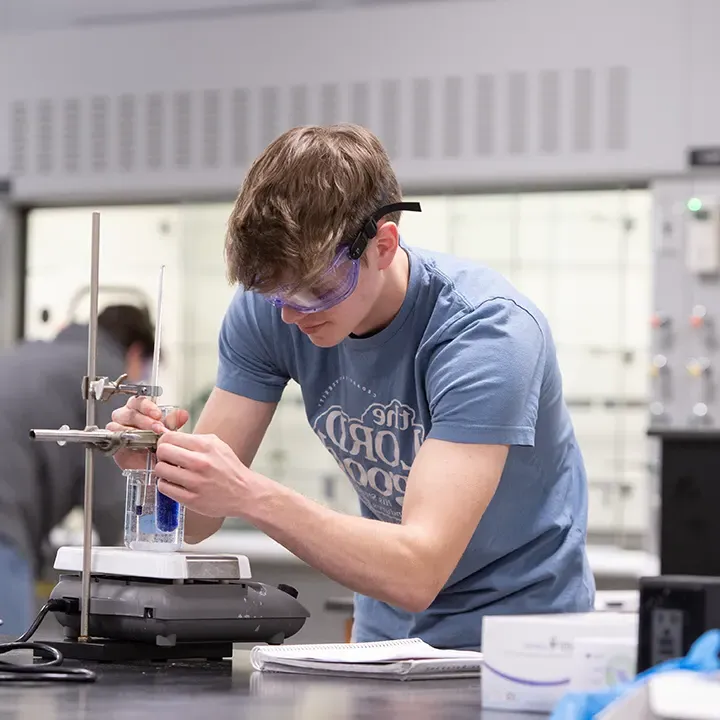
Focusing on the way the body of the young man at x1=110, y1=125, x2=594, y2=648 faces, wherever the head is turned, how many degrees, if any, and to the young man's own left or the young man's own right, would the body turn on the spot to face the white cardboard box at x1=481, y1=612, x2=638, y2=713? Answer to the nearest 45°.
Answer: approximately 45° to the young man's own left

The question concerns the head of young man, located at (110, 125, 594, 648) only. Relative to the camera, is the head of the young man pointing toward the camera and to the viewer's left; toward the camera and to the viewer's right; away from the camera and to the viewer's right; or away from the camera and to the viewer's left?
toward the camera and to the viewer's left

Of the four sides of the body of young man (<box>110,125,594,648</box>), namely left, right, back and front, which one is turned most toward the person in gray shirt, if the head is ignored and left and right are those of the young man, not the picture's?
right

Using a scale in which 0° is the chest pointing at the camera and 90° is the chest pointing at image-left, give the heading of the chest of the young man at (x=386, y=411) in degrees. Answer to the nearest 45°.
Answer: approximately 45°
